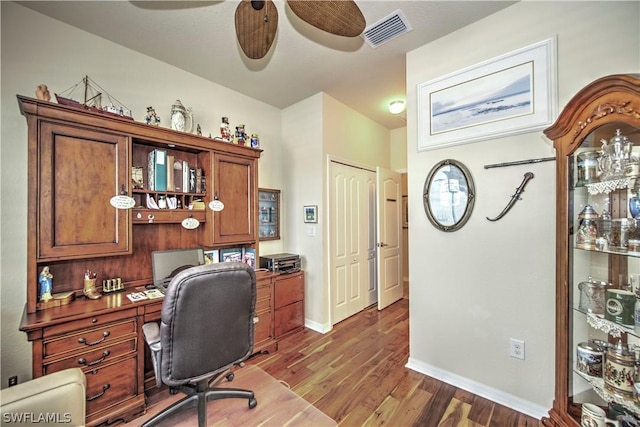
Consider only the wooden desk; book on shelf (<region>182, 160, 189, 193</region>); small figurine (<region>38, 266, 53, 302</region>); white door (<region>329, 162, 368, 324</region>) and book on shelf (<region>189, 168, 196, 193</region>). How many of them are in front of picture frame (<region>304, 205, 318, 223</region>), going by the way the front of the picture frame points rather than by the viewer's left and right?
4

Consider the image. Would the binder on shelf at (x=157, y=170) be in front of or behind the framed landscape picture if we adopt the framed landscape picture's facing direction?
in front

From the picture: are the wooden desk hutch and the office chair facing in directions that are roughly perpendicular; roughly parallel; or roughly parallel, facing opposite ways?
roughly parallel, facing opposite ways

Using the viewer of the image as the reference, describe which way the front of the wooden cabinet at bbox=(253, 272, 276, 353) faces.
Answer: facing the viewer and to the right of the viewer

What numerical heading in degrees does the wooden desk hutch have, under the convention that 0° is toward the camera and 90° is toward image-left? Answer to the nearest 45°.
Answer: approximately 315°

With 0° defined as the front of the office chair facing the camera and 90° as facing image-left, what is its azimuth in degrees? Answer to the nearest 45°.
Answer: approximately 135°

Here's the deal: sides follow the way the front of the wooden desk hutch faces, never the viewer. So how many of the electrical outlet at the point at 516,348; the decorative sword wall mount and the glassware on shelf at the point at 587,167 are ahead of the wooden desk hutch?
3

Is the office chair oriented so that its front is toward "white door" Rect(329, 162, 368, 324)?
no

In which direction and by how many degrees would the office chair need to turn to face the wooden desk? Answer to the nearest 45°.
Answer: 0° — it already faces it

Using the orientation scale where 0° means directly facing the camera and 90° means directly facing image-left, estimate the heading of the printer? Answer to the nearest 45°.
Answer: approximately 315°

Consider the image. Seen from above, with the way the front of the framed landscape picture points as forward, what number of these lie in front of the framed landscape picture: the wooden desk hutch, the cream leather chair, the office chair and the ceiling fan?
4

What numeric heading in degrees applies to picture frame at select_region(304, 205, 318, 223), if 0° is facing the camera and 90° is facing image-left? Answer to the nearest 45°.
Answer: approximately 45°

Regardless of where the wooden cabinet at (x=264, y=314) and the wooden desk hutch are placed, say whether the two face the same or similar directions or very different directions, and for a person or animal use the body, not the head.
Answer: same or similar directions

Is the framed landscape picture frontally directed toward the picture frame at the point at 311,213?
no

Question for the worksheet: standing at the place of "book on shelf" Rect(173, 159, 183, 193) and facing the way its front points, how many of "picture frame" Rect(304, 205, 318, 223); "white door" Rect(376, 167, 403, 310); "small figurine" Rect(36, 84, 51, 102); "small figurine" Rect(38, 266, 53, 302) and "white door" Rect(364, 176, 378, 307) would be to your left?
3
